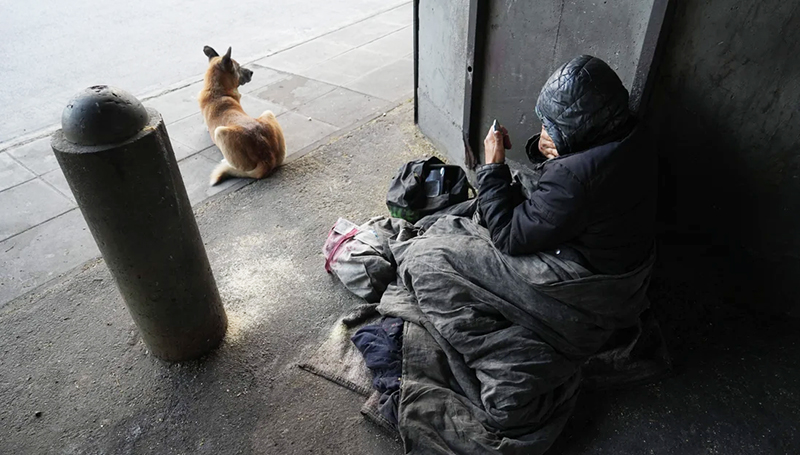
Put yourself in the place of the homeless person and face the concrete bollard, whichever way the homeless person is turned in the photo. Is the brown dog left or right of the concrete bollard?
right

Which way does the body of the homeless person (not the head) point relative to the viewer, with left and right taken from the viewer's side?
facing to the left of the viewer

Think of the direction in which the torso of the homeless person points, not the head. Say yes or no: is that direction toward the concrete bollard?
yes
